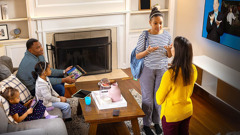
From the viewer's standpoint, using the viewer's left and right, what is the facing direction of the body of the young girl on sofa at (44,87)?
facing to the right of the viewer

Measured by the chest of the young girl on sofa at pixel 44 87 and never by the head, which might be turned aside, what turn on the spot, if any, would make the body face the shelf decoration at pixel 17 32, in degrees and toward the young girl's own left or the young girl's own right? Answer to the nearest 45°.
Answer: approximately 90° to the young girl's own left

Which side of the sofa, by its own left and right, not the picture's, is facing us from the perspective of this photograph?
right

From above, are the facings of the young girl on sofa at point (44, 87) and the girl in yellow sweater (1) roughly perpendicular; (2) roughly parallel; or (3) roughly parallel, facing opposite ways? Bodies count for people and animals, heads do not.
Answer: roughly perpendicular

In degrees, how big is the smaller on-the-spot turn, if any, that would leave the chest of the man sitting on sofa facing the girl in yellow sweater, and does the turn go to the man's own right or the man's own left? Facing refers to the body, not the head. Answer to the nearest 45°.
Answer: approximately 45° to the man's own right

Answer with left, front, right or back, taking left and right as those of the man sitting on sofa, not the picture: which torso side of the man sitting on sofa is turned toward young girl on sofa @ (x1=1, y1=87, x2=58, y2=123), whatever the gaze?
right

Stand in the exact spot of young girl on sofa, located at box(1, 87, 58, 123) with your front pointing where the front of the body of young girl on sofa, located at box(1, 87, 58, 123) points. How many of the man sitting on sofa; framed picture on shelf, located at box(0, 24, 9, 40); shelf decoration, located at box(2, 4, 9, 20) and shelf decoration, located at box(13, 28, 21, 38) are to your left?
4

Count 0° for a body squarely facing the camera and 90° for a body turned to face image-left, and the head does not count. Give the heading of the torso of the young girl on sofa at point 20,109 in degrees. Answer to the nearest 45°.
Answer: approximately 270°

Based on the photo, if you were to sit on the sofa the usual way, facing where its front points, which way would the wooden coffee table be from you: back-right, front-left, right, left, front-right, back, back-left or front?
front

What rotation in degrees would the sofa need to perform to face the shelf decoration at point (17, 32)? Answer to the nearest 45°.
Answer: approximately 90° to its left

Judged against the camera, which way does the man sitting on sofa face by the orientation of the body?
to the viewer's right

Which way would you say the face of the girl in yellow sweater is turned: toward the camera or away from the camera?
away from the camera

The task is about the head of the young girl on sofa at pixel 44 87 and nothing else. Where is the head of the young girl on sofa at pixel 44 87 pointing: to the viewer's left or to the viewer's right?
to the viewer's right

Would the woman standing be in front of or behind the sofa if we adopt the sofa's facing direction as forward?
in front

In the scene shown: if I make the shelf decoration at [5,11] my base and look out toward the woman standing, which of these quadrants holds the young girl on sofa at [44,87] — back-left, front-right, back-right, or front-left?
front-right
